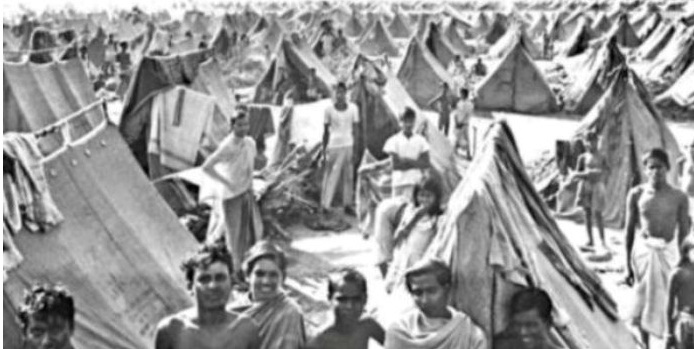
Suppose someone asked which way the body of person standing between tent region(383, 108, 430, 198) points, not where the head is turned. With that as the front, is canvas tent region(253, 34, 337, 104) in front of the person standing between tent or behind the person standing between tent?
behind

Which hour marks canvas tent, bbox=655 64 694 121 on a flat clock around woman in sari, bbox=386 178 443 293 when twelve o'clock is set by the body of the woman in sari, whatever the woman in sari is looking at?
The canvas tent is roughly at 7 o'clock from the woman in sari.

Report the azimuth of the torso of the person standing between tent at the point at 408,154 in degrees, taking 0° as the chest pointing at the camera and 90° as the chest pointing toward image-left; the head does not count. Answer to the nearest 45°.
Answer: approximately 0°

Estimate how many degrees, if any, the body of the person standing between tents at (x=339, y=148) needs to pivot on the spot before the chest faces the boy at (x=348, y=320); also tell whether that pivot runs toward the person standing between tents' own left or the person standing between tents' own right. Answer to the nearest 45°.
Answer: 0° — they already face them

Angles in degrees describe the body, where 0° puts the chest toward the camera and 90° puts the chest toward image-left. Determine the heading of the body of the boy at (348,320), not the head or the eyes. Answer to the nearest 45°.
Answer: approximately 0°

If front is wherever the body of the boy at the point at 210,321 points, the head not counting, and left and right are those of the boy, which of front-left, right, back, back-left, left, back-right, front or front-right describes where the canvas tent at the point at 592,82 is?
back-left
